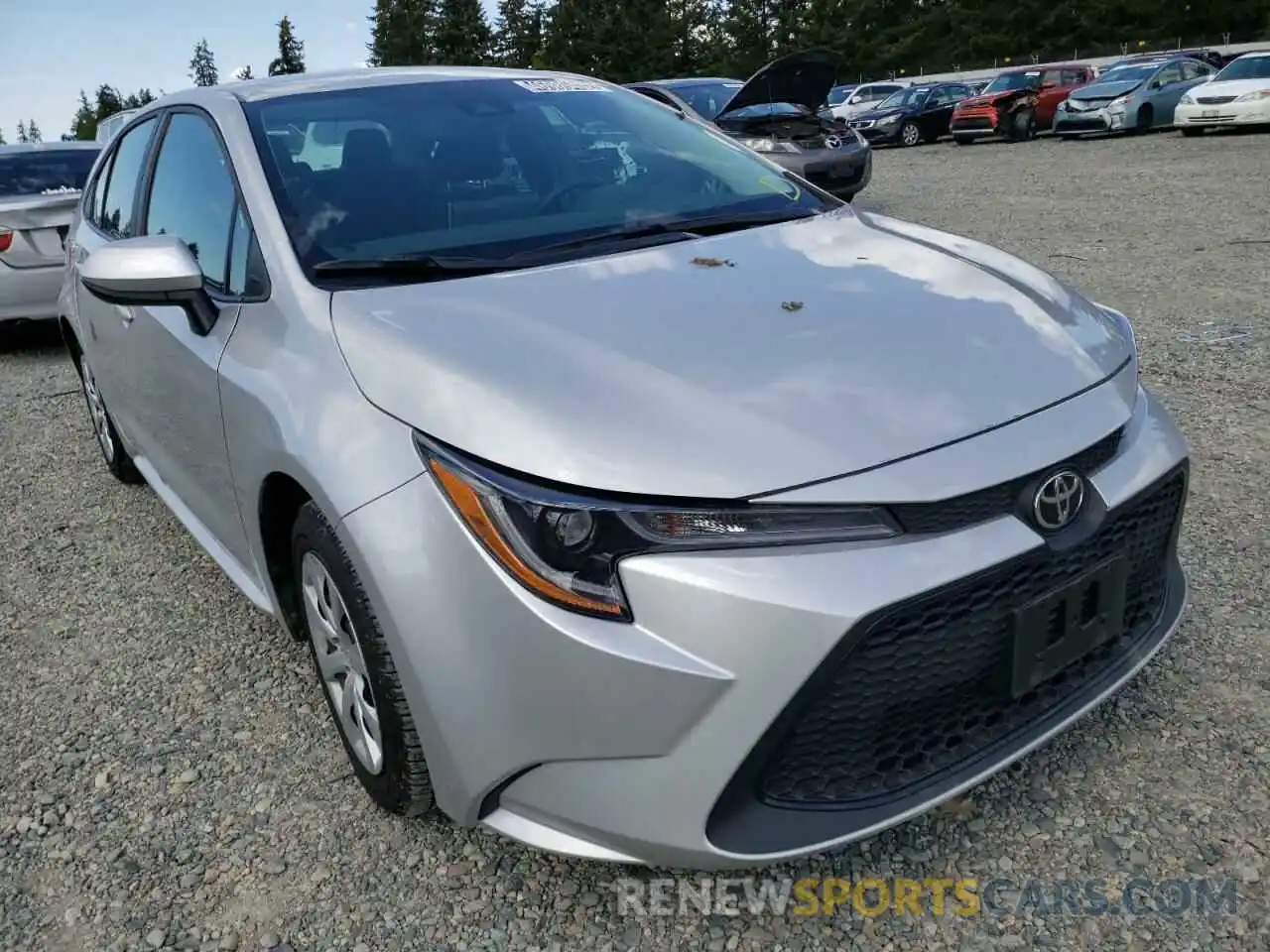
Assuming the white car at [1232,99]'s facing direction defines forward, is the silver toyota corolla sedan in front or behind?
in front

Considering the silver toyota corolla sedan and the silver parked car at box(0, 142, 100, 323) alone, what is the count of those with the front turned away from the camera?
1

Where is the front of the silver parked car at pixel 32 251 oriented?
away from the camera

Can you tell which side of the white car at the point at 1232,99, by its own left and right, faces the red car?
right

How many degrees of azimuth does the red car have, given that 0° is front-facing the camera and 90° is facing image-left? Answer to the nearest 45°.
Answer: approximately 45°

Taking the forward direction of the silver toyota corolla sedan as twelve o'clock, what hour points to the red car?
The red car is roughly at 8 o'clock from the silver toyota corolla sedan.

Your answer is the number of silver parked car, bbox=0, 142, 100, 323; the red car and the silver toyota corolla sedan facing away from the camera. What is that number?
1

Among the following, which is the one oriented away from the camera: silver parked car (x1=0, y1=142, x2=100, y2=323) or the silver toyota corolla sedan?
the silver parked car

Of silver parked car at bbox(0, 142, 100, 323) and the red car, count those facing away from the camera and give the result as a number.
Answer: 1

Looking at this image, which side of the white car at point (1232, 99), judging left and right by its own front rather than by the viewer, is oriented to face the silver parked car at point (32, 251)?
front

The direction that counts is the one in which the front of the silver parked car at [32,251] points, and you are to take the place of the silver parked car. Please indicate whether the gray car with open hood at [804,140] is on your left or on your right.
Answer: on your right

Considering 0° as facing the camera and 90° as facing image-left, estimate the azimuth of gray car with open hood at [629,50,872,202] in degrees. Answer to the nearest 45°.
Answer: approximately 315°

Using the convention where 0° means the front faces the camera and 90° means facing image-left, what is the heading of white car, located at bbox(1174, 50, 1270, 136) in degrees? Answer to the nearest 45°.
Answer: approximately 45°

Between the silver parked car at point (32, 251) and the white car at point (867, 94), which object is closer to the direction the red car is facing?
the silver parked car
